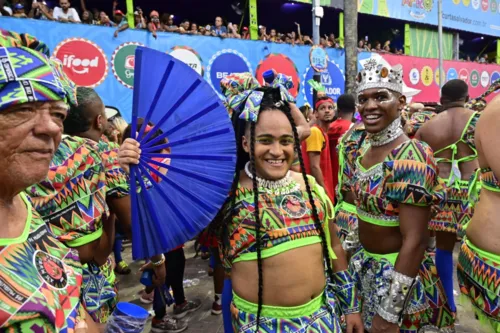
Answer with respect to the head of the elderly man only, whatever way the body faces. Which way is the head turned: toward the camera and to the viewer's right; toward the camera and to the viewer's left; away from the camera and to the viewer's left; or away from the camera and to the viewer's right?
toward the camera and to the viewer's right

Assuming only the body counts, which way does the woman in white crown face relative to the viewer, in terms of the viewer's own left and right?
facing the viewer and to the left of the viewer

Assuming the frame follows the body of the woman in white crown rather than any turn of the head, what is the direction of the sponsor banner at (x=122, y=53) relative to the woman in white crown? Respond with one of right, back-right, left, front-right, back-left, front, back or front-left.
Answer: right

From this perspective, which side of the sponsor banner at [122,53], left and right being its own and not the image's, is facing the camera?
front

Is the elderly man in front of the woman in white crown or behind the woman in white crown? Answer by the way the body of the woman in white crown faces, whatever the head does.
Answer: in front

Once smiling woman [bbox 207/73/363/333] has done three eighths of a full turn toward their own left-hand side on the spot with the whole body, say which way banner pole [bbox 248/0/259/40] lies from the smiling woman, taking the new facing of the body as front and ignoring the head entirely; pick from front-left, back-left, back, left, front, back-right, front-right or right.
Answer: front-left

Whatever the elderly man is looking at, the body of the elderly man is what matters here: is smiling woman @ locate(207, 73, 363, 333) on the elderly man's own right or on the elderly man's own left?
on the elderly man's own left

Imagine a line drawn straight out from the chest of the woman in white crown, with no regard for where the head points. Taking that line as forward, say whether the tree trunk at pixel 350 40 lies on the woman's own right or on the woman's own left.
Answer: on the woman's own right

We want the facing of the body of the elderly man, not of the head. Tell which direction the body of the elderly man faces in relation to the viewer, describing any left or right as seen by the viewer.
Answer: facing the viewer and to the right of the viewer

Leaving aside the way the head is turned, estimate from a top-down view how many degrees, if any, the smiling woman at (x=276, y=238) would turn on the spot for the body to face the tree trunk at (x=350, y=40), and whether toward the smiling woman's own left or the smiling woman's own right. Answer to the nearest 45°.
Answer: approximately 180°

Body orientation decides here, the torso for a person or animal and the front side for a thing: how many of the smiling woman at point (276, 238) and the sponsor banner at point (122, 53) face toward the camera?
2

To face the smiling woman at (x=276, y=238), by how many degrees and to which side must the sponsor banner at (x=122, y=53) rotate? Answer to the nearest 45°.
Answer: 0° — it already faces them

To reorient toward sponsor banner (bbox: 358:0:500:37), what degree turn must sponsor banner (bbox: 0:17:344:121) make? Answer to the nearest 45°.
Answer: approximately 135° to its left

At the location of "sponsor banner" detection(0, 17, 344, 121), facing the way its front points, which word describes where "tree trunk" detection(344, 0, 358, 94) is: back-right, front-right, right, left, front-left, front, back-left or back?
left

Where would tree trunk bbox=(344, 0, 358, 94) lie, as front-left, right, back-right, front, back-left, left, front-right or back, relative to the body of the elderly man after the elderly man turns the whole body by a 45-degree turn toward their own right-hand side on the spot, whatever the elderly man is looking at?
back-left

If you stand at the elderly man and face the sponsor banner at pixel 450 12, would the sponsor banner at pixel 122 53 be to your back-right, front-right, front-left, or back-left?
front-left

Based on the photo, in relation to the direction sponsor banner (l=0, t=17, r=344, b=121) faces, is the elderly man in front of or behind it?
in front
